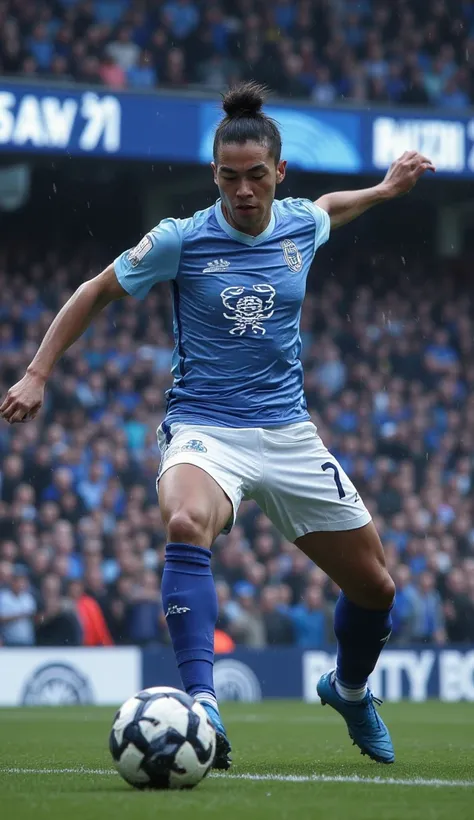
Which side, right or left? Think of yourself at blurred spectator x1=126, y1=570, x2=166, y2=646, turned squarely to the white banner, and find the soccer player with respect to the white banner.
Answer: left

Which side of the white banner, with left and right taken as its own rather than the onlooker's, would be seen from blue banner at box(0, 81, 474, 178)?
back

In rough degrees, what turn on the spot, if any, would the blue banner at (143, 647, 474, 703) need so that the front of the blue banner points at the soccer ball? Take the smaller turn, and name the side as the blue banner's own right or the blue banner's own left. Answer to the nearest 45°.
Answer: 0° — it already faces it

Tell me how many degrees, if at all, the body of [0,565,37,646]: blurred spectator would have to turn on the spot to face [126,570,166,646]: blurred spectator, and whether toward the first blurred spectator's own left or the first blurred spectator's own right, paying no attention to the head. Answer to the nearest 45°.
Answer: approximately 90° to the first blurred spectator's own left

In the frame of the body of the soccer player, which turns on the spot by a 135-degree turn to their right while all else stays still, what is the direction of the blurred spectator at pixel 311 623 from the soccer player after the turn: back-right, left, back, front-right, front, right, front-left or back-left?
front-right

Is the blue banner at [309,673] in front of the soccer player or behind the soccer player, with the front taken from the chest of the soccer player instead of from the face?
behind
